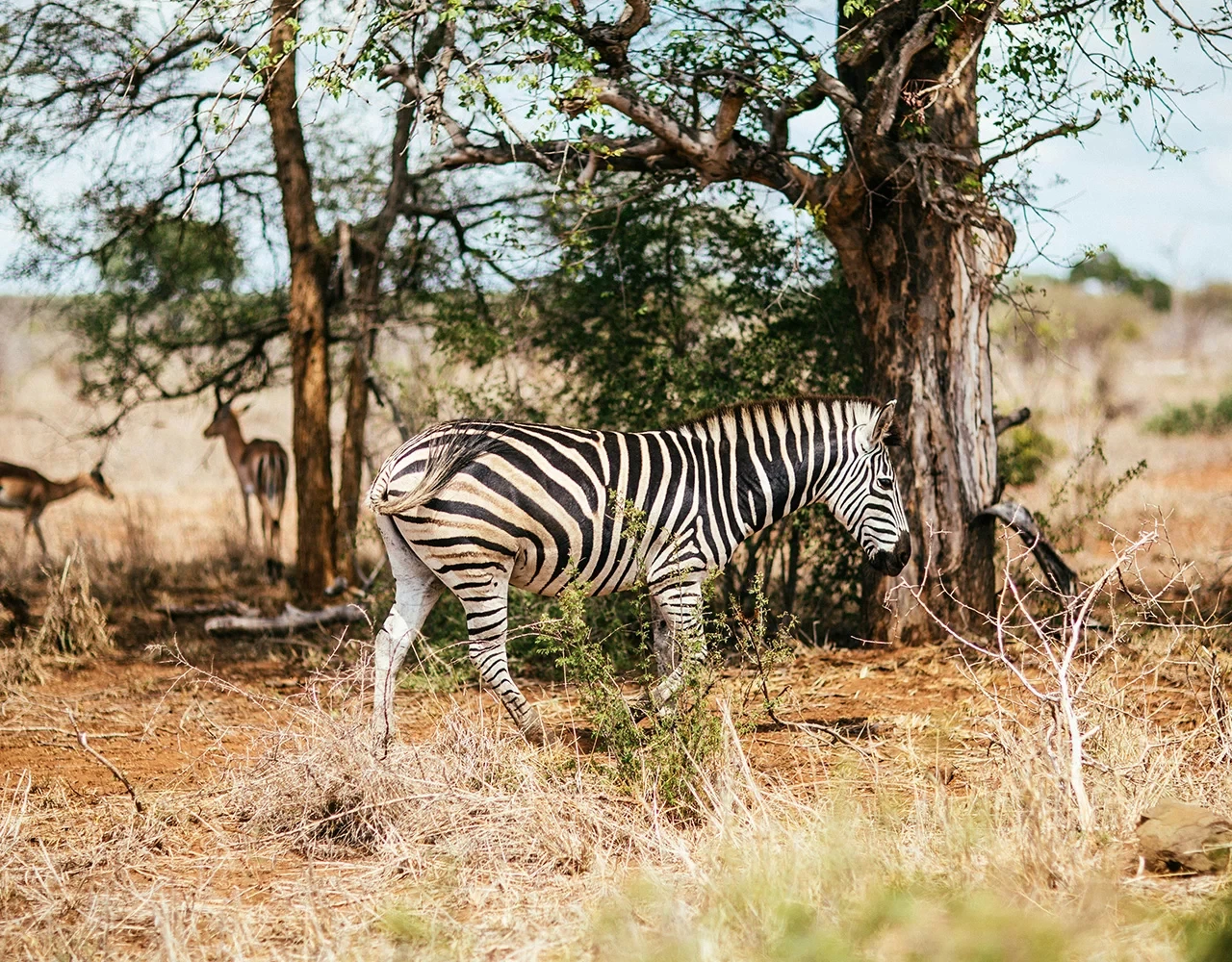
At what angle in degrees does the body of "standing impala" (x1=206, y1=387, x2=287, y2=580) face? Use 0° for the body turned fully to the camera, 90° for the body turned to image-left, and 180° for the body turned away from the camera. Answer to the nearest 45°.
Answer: approximately 135°

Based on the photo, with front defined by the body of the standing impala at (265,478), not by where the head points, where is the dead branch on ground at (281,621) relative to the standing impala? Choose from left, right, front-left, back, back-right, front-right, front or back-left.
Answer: back-left

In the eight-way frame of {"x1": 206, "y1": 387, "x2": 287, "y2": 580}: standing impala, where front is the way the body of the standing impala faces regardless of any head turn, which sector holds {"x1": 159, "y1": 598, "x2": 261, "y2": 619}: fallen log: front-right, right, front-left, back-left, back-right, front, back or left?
back-left

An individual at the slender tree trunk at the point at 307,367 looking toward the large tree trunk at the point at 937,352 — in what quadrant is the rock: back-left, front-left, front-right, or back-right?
front-right

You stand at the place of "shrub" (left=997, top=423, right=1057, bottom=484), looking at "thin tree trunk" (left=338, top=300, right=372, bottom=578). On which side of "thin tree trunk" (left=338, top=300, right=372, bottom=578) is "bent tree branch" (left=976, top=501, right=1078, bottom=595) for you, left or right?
left

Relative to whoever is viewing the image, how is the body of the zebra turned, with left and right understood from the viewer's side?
facing to the right of the viewer

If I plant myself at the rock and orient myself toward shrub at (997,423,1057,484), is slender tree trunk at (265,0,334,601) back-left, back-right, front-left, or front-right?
front-left

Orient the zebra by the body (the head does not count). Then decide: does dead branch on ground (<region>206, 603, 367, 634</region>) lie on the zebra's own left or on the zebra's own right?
on the zebra's own left

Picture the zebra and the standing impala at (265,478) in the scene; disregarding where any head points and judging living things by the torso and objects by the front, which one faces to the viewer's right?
the zebra

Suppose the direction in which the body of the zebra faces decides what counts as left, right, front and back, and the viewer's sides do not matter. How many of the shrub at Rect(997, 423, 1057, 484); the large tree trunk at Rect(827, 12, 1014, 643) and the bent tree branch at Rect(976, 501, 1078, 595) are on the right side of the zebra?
0

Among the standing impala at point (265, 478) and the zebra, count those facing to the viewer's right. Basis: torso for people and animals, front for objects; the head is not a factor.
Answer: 1

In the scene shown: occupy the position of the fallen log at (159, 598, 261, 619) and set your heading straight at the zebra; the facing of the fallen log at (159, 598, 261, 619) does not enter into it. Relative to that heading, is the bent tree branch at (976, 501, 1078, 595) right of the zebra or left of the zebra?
left

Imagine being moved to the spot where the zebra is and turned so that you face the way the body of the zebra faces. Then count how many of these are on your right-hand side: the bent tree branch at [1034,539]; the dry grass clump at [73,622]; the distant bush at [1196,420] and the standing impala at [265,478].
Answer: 0

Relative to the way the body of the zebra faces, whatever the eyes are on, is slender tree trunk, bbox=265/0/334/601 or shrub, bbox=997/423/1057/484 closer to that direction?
the shrub
